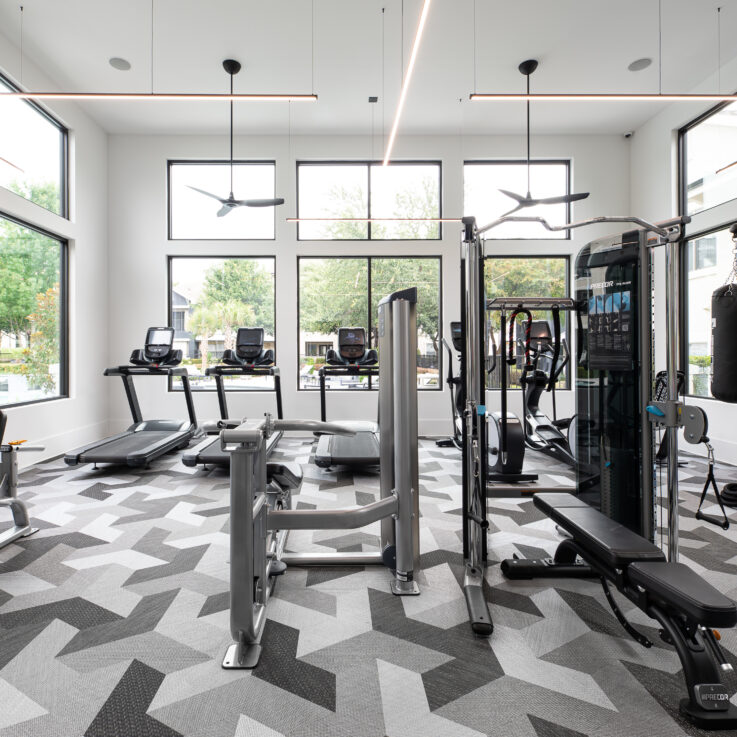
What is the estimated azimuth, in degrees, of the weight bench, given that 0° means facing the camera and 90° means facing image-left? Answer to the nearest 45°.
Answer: approximately 315°

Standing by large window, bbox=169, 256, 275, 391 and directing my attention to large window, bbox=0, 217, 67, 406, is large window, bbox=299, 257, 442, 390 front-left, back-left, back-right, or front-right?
back-left

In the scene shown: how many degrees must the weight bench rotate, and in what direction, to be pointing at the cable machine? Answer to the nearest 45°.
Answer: approximately 180°

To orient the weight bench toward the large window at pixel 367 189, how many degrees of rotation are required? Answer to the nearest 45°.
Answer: approximately 180°

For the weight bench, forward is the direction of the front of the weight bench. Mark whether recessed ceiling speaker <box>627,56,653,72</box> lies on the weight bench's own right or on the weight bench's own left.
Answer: on the weight bench's own left

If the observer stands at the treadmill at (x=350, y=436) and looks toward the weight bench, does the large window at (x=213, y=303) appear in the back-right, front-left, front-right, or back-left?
back-right

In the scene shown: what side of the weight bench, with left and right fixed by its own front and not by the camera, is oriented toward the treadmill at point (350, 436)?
back

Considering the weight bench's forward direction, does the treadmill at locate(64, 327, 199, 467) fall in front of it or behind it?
behind

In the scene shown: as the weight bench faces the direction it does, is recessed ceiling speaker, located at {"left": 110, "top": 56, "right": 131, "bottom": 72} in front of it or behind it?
behind

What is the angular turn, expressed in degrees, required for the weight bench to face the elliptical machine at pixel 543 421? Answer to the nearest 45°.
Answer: approximately 135° to its left

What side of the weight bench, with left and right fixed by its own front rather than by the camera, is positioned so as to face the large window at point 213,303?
back
